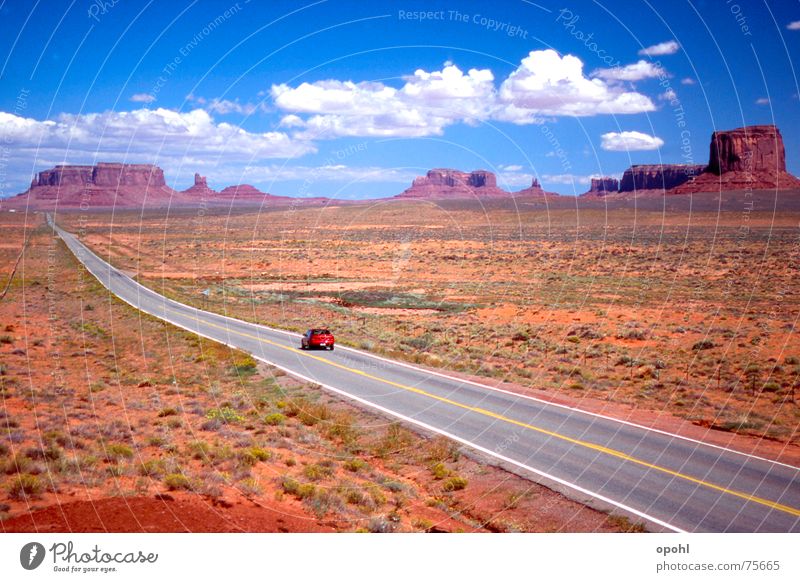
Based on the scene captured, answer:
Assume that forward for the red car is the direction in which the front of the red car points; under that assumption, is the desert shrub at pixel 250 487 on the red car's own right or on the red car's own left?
on the red car's own left

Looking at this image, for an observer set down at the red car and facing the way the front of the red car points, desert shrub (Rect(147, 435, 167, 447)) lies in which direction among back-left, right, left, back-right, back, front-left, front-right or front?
back-left

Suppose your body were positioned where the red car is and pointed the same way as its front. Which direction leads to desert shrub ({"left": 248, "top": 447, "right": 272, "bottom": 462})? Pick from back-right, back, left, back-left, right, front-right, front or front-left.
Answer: back-left

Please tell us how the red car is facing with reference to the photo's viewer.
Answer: facing away from the viewer and to the left of the viewer

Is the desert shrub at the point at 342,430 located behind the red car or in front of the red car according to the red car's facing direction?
behind
